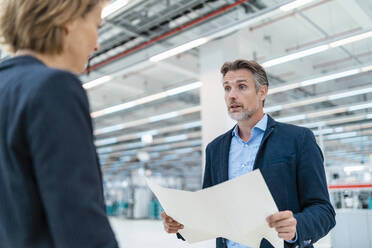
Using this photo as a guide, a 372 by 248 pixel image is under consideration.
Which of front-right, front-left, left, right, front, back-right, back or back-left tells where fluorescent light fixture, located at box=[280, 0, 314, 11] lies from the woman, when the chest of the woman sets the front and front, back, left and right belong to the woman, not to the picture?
front

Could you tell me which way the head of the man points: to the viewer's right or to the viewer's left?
to the viewer's left

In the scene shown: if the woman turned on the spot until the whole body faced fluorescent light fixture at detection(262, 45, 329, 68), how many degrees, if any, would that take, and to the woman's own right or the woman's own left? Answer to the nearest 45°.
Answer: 0° — they already face it

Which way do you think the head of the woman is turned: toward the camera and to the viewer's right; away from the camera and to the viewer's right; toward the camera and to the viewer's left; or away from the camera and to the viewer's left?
away from the camera and to the viewer's right

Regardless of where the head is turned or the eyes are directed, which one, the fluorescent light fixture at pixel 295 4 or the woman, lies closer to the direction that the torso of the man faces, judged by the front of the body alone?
the woman

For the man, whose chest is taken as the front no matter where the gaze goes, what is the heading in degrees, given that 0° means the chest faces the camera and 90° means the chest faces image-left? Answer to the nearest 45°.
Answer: approximately 45°

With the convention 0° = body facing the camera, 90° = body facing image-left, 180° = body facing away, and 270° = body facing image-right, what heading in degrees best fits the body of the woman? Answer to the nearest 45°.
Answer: approximately 225°

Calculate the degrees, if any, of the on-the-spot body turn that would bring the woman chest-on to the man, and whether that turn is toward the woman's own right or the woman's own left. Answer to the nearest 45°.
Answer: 0° — they already face them

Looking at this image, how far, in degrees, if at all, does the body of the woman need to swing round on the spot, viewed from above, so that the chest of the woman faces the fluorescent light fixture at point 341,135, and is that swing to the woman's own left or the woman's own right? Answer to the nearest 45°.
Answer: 0° — they already face it
